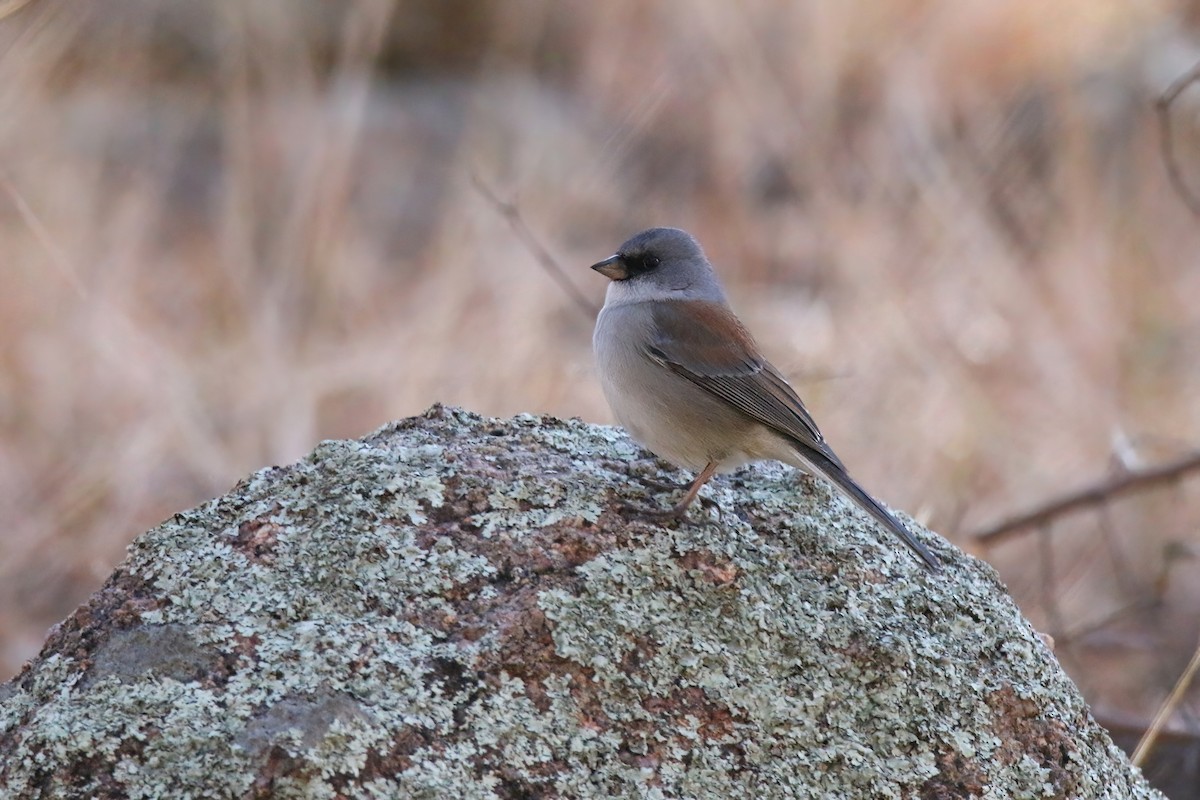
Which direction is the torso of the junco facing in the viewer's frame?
to the viewer's left

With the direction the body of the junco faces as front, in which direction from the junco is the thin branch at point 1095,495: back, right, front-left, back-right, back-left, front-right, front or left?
back-right
